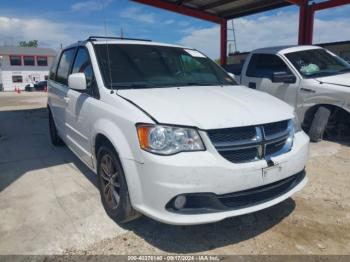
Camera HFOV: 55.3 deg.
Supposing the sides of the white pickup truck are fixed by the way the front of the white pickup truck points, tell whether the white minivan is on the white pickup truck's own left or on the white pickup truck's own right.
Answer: on the white pickup truck's own right

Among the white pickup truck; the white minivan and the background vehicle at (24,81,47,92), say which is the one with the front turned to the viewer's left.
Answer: the background vehicle

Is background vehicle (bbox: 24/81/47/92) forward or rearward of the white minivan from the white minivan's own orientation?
rearward

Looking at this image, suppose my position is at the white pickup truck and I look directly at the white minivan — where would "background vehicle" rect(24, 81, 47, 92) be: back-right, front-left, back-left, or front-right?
back-right

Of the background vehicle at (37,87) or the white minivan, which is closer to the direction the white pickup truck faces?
the white minivan
